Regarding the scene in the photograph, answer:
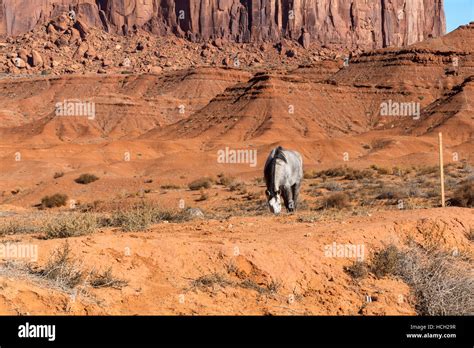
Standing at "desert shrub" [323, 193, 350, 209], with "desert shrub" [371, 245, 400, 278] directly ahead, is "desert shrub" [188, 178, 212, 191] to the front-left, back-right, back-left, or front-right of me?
back-right

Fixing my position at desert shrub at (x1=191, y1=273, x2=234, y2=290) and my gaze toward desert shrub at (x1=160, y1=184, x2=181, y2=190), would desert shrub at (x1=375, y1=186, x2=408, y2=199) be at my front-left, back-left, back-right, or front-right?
front-right

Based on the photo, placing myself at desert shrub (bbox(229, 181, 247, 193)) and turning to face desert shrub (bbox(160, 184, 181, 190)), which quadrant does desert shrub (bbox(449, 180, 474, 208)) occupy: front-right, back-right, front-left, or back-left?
back-left

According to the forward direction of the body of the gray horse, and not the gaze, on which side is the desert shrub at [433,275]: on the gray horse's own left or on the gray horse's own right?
on the gray horse's own left

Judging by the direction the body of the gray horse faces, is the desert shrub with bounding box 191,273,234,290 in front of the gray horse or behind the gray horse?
in front

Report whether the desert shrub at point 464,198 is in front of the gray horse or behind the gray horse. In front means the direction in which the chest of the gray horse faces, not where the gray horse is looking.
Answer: behind

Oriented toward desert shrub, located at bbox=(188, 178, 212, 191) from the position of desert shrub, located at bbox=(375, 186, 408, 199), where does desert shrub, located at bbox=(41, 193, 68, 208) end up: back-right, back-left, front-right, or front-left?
front-left

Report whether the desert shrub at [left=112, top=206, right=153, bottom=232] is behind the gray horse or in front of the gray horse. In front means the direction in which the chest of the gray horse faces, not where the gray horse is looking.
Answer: in front

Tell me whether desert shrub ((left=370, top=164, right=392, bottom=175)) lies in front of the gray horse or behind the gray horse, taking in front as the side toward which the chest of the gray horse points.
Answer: behind

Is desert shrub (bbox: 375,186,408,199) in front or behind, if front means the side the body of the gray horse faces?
behind

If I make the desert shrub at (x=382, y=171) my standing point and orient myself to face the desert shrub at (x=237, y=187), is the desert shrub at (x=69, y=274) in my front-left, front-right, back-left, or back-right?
front-left
